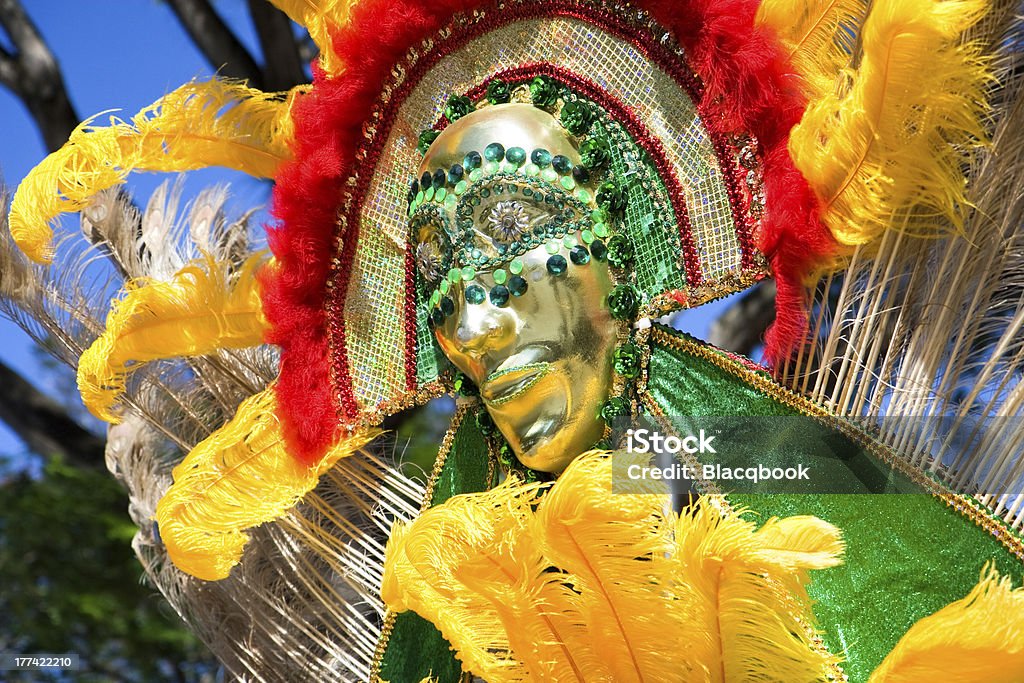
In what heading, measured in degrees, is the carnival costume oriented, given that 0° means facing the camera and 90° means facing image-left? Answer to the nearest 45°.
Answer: approximately 45°

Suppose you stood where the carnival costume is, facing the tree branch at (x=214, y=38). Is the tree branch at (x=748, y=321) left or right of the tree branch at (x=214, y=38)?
right

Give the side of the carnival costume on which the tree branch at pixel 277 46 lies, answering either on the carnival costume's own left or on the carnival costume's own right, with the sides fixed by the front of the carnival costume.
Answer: on the carnival costume's own right

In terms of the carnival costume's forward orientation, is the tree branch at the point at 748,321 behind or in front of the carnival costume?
behind

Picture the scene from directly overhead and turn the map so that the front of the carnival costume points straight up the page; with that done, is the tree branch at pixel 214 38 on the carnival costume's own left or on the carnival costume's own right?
on the carnival costume's own right

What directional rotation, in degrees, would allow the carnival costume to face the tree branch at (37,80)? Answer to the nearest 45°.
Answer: approximately 90° to its right

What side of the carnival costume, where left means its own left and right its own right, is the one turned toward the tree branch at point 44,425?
right
